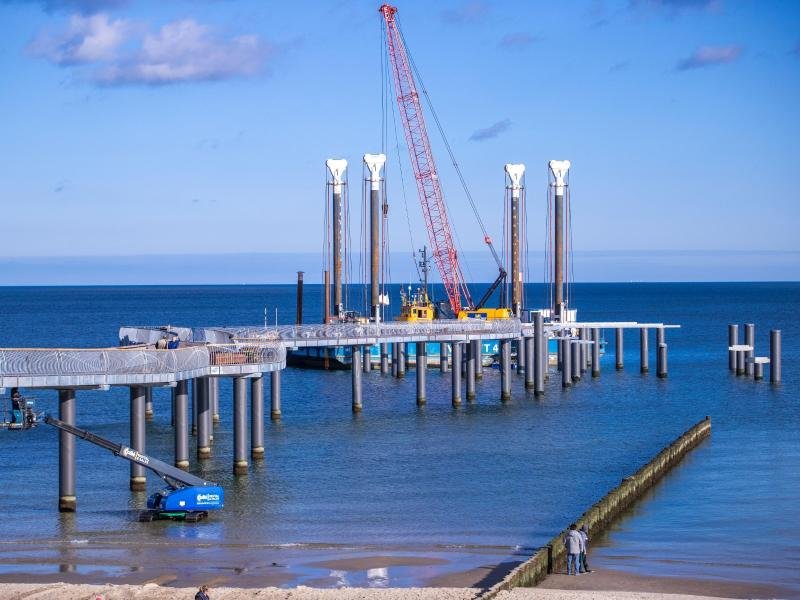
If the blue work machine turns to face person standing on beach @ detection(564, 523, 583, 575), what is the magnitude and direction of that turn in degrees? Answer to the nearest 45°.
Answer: approximately 135° to its left

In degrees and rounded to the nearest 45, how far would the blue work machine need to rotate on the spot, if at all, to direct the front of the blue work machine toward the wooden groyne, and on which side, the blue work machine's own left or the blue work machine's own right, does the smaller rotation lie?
approximately 135° to the blue work machine's own left

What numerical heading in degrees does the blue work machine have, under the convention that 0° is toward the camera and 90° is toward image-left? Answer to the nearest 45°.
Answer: approximately 90°
